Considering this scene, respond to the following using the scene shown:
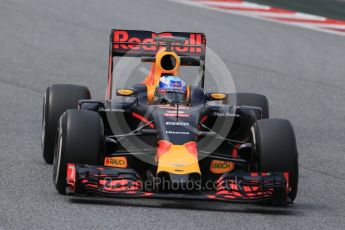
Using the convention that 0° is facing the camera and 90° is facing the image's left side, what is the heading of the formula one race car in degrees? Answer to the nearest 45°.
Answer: approximately 0°
